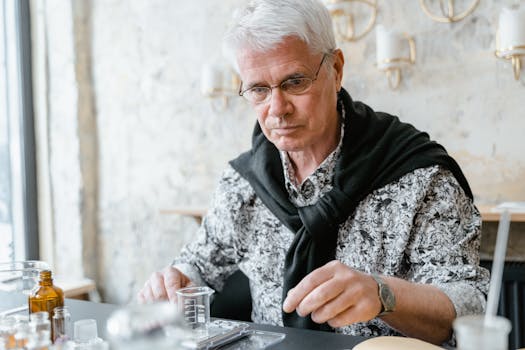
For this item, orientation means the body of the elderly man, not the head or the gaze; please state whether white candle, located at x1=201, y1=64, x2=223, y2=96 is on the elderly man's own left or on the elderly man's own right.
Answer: on the elderly man's own right

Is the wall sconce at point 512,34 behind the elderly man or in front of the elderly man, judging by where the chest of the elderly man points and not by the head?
behind

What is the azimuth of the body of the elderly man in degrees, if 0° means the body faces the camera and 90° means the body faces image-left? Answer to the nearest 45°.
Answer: approximately 45°

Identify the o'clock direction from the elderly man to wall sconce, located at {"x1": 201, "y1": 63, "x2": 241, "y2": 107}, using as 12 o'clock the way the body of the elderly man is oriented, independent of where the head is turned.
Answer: The wall sconce is roughly at 4 o'clock from the elderly man.

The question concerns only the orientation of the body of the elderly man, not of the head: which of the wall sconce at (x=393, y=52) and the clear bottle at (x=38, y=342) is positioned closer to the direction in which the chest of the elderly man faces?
the clear bottle

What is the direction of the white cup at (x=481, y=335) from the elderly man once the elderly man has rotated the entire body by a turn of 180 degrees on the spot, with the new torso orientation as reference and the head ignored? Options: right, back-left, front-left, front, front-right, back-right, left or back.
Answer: back-right
